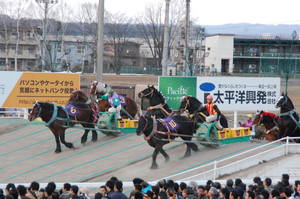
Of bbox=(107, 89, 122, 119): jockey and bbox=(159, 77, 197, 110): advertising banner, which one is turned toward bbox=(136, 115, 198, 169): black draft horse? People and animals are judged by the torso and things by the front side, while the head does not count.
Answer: the advertising banner

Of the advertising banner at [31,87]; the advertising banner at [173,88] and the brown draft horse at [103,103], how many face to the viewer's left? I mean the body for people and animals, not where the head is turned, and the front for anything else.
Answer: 1

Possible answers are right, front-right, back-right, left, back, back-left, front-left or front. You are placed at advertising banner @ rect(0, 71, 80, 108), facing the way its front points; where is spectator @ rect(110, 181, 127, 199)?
front

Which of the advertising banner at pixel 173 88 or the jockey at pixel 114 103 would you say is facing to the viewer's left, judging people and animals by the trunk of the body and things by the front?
the jockey

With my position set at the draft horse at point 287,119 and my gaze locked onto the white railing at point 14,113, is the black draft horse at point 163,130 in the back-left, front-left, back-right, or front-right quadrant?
front-left

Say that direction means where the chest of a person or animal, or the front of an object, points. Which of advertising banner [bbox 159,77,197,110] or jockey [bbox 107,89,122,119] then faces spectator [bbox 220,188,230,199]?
the advertising banner

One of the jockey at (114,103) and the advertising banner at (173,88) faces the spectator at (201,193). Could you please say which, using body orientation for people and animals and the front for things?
the advertising banner

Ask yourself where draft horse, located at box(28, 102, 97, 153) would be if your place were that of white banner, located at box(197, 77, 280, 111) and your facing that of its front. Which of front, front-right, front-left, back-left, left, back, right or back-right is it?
right

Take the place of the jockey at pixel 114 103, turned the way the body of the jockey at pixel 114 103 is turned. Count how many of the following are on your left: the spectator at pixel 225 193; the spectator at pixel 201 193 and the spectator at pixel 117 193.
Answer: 3

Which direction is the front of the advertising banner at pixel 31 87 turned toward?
toward the camera

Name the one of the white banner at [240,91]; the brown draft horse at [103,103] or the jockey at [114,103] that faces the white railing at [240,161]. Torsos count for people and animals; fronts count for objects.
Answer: the white banner

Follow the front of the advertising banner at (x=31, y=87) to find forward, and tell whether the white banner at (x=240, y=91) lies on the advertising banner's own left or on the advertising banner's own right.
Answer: on the advertising banner's own left

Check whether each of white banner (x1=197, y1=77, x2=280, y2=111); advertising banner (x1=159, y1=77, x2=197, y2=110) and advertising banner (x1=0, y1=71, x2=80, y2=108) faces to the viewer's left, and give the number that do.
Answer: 0

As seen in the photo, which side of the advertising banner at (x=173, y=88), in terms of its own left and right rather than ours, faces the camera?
front

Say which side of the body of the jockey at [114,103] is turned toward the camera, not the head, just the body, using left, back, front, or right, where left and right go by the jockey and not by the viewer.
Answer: left

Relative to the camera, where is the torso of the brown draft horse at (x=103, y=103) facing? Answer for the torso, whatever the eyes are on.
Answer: to the viewer's left

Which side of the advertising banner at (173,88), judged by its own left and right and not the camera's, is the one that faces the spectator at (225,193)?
front
